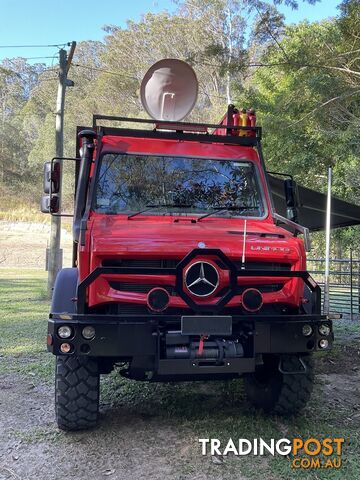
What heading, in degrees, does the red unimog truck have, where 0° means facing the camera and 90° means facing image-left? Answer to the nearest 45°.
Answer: approximately 0°

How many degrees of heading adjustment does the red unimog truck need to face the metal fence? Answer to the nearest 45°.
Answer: approximately 135° to its left

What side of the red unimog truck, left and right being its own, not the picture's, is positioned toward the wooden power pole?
back

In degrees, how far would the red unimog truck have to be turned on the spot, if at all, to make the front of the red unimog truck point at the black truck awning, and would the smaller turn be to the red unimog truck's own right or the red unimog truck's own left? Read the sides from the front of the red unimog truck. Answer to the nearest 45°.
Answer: approximately 135° to the red unimog truck's own left

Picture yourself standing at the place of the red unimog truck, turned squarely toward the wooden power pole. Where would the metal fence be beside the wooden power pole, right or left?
right
